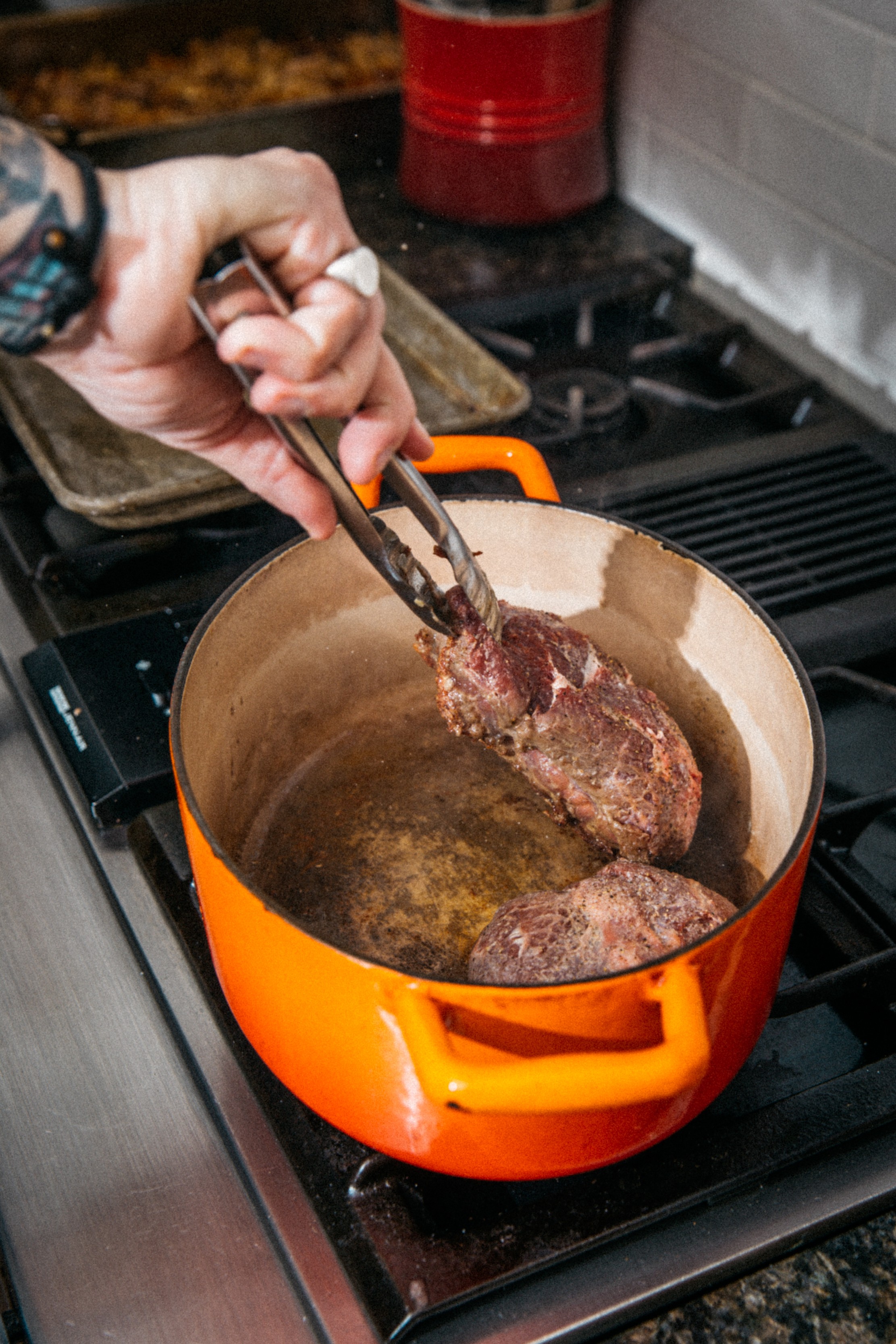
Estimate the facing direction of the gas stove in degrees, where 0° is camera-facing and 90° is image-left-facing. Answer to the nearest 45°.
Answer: approximately 45°

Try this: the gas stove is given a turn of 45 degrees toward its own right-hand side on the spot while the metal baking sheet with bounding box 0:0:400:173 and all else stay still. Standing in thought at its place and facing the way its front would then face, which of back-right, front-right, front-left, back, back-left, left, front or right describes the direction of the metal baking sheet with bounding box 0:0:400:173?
right

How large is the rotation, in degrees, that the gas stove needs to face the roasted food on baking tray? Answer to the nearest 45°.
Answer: approximately 135° to its right
